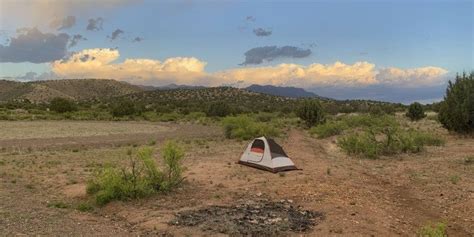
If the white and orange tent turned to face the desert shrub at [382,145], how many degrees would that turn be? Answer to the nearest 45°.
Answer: approximately 180°

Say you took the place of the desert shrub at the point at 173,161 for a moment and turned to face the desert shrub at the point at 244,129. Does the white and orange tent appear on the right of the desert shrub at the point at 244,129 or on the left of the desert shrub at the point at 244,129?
right

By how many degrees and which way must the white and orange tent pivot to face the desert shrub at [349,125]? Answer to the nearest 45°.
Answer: approximately 135° to its right

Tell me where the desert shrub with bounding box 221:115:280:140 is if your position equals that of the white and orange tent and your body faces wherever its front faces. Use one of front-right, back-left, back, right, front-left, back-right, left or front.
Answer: back-right

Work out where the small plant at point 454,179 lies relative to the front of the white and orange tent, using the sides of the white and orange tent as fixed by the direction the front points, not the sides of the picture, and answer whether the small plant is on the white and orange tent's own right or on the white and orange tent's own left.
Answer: on the white and orange tent's own left

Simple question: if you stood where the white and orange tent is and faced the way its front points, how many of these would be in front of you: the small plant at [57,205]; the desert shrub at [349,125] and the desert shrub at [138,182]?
2

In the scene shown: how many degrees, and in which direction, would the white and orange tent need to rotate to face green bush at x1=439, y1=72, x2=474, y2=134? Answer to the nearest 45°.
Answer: approximately 180°

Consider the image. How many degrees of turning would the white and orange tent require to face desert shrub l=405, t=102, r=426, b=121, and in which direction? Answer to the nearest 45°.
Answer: approximately 180°

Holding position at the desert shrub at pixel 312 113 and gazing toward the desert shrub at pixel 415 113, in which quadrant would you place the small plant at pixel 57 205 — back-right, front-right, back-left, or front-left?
back-right

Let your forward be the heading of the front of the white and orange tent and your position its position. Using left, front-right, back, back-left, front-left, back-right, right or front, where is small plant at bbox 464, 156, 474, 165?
back-left

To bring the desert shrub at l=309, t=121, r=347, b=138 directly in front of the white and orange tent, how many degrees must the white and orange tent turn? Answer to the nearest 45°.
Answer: approximately 135° to its right

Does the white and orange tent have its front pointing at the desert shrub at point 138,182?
yes

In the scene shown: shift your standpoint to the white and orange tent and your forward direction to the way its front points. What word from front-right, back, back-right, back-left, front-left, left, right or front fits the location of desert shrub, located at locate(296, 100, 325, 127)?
back-right
